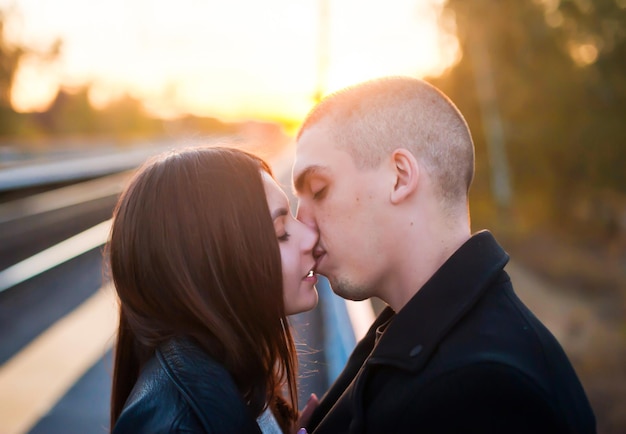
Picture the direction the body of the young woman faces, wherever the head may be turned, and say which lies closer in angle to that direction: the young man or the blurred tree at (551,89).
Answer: the young man

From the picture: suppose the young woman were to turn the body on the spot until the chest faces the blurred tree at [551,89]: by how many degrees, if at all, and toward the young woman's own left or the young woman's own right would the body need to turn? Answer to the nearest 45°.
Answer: approximately 45° to the young woman's own left

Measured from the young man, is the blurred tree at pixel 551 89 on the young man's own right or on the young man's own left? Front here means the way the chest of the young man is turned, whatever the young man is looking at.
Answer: on the young man's own right

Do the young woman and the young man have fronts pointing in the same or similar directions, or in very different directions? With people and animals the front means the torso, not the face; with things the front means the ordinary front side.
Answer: very different directions

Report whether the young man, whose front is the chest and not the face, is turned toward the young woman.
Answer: yes

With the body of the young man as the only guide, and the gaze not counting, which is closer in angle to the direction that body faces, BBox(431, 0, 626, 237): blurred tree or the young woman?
the young woman

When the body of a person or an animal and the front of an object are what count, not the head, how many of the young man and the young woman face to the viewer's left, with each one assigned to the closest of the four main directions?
1

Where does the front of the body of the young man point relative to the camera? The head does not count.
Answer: to the viewer's left

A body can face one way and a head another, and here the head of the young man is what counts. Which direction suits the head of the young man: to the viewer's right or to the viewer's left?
to the viewer's left

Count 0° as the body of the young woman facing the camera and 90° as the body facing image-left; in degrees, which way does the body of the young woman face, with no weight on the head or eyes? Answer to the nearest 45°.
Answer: approximately 270°
